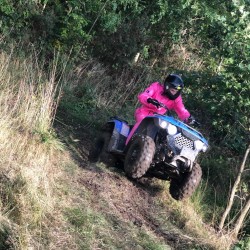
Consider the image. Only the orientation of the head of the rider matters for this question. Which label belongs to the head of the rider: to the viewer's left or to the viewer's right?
to the viewer's right

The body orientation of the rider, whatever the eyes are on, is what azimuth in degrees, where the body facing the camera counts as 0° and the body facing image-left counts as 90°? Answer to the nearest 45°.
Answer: approximately 315°
